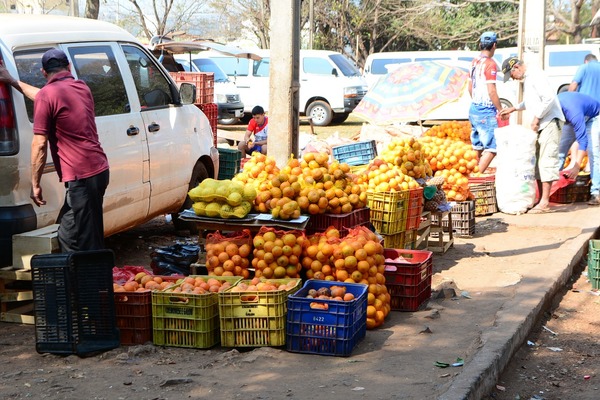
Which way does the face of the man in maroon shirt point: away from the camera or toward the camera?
away from the camera

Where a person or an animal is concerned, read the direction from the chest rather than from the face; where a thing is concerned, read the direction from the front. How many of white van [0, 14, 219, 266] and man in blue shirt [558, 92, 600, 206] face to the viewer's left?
1

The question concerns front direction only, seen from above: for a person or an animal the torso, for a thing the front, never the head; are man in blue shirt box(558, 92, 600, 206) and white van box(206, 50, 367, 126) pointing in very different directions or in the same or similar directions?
very different directions

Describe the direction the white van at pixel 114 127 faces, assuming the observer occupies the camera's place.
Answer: facing away from the viewer and to the right of the viewer

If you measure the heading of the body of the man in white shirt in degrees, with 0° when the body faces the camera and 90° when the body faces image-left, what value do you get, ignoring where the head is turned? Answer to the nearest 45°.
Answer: approximately 90°

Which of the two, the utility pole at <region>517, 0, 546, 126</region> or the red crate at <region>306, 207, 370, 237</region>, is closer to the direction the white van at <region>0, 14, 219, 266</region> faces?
the utility pole

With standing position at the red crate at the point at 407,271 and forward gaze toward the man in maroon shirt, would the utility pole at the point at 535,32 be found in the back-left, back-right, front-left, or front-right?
back-right

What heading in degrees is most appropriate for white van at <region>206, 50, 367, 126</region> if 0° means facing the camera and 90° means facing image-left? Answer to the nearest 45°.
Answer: approximately 315°

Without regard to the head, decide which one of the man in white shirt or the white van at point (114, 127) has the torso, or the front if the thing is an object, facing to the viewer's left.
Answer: the man in white shirt

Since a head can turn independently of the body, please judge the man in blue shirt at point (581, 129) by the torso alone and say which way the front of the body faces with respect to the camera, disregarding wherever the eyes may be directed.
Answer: to the viewer's left

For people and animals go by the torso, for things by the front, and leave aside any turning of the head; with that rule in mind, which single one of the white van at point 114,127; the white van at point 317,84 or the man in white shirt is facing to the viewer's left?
the man in white shirt
